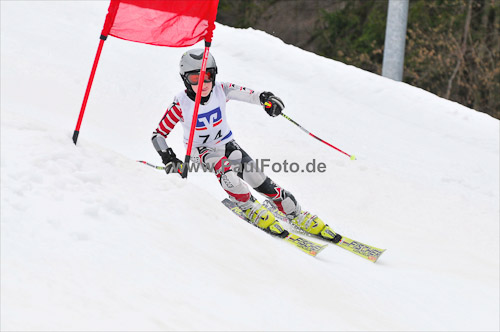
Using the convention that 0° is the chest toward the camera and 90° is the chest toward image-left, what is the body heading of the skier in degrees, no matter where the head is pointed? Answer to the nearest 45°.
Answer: approximately 315°

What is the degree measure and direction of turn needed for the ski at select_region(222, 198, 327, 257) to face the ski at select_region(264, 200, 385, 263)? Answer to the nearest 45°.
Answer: approximately 90° to its left

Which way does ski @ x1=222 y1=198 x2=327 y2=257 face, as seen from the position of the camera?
facing the viewer and to the right of the viewer
